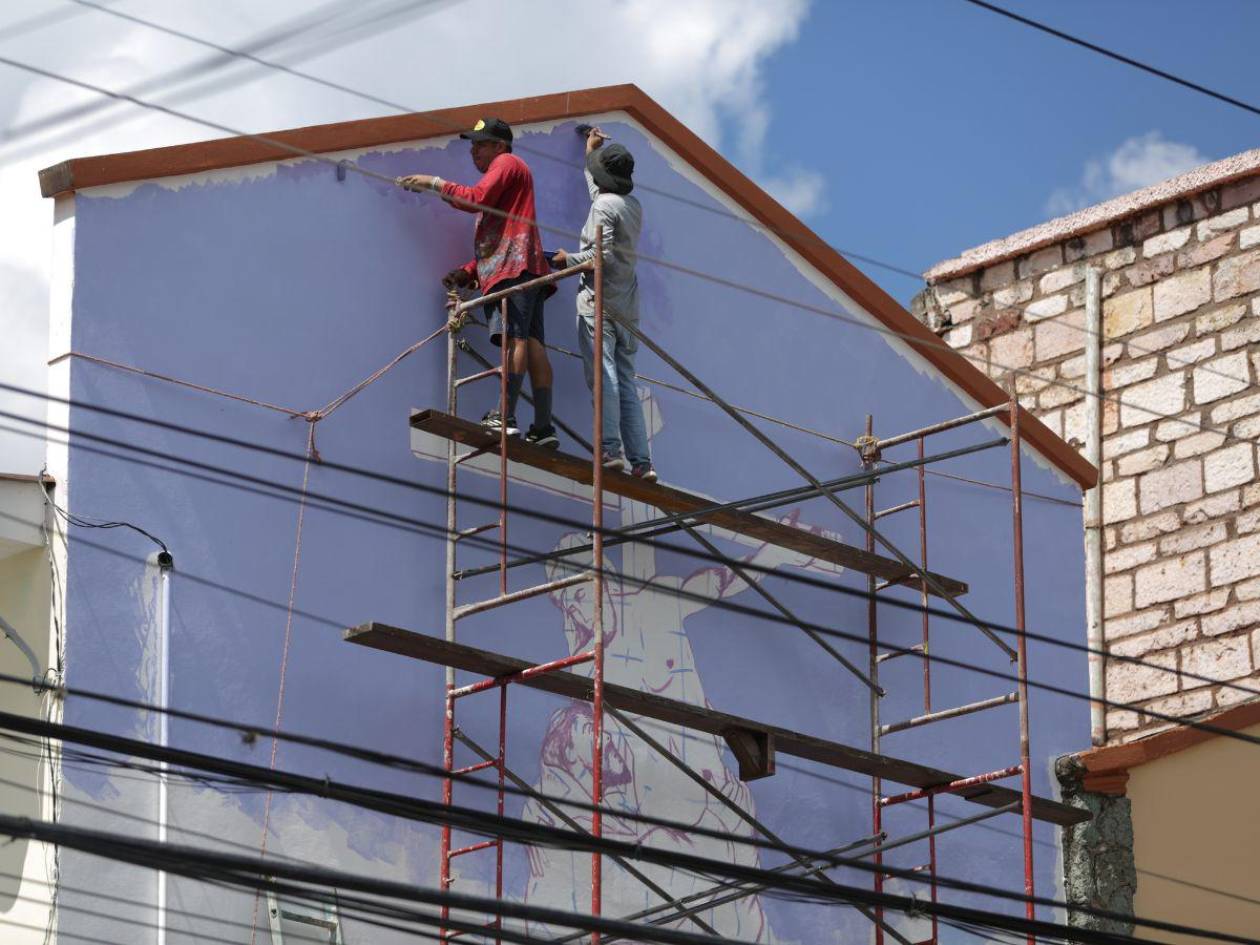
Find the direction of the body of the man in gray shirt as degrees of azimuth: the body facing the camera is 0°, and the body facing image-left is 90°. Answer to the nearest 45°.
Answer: approximately 135°

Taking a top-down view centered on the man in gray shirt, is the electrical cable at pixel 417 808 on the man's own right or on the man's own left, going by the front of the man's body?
on the man's own left

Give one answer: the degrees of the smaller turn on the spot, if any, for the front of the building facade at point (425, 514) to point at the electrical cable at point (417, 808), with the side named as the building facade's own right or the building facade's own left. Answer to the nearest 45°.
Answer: approximately 45° to the building facade's own right

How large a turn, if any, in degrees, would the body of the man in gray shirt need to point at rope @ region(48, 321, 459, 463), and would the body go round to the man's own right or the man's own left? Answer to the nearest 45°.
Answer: approximately 90° to the man's own left

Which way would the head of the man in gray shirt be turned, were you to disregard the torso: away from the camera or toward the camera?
away from the camera

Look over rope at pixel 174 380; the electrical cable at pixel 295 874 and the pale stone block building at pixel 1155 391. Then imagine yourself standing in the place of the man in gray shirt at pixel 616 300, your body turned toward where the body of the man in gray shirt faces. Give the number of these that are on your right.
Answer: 1

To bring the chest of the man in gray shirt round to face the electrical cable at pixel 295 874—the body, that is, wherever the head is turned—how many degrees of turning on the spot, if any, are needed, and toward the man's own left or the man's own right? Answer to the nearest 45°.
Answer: approximately 135° to the man's own left

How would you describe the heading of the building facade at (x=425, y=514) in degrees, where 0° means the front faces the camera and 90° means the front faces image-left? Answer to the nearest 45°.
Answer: approximately 315°

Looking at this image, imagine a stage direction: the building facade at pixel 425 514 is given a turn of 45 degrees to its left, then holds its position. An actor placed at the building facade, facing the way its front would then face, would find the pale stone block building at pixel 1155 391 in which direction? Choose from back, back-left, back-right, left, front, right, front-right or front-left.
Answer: front-left
